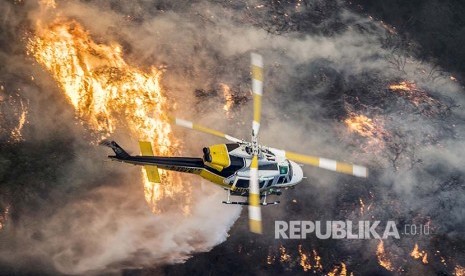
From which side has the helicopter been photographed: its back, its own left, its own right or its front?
right
